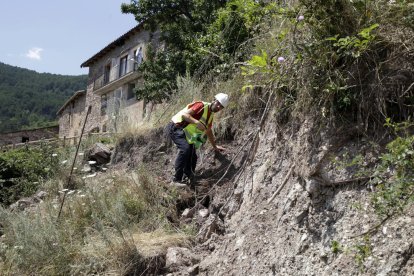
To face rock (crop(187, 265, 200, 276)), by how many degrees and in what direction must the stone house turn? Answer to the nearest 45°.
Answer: approximately 45° to its left

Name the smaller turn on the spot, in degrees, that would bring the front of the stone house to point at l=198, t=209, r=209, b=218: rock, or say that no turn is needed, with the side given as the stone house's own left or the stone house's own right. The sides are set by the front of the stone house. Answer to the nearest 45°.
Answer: approximately 45° to the stone house's own left

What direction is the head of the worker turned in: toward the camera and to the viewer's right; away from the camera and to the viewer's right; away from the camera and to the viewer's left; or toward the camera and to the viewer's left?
toward the camera and to the viewer's right

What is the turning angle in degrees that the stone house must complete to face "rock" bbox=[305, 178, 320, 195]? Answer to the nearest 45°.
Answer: approximately 45° to its left

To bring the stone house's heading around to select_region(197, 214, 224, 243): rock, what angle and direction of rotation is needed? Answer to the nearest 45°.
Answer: approximately 45° to its left

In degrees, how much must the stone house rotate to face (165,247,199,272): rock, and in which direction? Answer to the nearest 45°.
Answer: approximately 45° to its left
